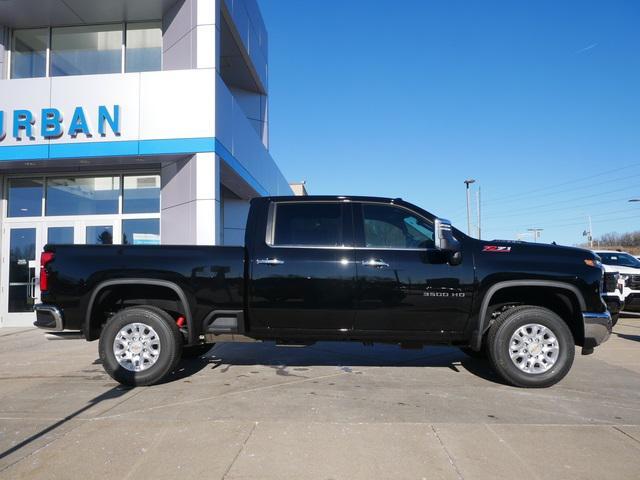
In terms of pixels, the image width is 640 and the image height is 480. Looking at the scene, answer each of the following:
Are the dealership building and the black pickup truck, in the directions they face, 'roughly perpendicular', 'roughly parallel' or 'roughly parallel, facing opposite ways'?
roughly perpendicular

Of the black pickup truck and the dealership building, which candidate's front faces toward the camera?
the dealership building

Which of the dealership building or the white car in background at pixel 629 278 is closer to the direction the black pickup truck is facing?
the white car in background

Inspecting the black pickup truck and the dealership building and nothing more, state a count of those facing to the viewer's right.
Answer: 1

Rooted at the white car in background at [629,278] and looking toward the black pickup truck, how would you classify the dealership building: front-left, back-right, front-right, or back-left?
front-right

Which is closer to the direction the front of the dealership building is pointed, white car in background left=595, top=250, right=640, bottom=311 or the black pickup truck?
the black pickup truck

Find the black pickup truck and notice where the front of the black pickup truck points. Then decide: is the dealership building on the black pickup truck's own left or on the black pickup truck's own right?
on the black pickup truck's own left

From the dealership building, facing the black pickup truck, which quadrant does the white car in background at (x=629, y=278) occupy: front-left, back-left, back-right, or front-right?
front-left

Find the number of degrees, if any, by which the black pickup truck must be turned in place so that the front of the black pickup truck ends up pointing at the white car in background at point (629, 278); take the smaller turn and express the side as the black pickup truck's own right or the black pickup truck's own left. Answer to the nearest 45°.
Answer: approximately 45° to the black pickup truck's own left

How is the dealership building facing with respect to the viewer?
toward the camera

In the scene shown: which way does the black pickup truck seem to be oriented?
to the viewer's right
